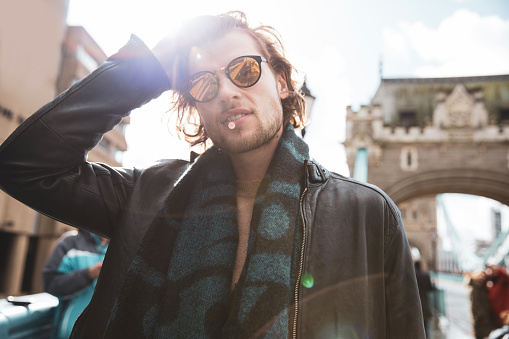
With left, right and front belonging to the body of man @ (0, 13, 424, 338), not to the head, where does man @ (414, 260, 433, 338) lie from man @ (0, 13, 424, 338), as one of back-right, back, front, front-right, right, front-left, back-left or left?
back-left

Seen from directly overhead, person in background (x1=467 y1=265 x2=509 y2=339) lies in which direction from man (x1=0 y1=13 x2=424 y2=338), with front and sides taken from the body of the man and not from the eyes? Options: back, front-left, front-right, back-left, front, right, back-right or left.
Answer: back-left

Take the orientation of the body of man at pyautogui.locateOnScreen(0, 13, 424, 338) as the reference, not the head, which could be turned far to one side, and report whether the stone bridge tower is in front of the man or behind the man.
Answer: behind

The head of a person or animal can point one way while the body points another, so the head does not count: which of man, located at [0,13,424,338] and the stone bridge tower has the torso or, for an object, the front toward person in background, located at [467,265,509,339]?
the stone bridge tower

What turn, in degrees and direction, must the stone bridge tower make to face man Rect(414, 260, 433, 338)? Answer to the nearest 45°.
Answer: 0° — it already faces them

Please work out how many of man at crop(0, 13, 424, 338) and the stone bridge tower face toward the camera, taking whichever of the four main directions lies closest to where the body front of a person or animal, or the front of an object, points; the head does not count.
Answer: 2

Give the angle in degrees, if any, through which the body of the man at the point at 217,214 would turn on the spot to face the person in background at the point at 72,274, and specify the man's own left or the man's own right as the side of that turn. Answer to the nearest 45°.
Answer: approximately 135° to the man's own right

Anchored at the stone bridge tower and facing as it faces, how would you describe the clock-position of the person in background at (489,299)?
The person in background is roughly at 12 o'clock from the stone bridge tower.

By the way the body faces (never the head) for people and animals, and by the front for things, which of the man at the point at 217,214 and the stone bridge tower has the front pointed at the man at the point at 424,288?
the stone bridge tower

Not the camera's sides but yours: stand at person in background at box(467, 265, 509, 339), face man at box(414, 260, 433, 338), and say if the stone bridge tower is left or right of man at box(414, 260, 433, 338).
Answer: right
